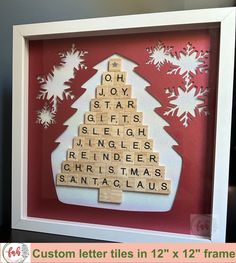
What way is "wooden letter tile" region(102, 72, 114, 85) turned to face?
toward the camera

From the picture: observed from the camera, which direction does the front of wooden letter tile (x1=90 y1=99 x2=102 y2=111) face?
facing the viewer

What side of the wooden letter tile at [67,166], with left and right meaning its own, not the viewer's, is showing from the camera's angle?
front
